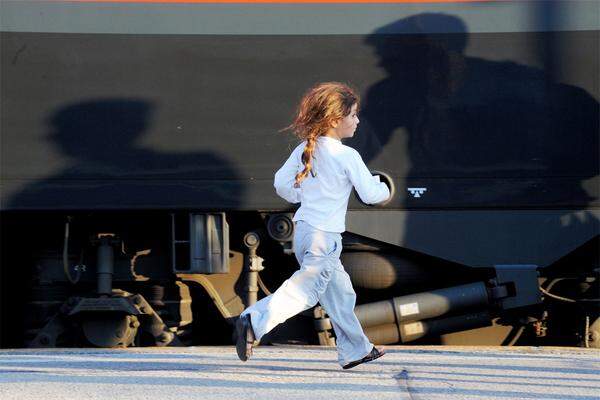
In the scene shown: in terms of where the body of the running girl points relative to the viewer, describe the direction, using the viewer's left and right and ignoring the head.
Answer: facing away from the viewer and to the right of the viewer

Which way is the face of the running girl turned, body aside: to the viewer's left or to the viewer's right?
to the viewer's right
